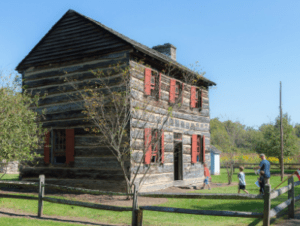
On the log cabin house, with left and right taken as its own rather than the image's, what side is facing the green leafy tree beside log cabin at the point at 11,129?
right

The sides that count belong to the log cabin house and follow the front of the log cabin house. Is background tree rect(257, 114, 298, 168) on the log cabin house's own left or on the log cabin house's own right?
on the log cabin house's own left

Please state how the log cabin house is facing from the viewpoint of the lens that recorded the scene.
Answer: facing the viewer and to the right of the viewer

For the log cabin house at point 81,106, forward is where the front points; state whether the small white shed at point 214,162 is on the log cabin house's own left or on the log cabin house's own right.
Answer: on the log cabin house's own left
